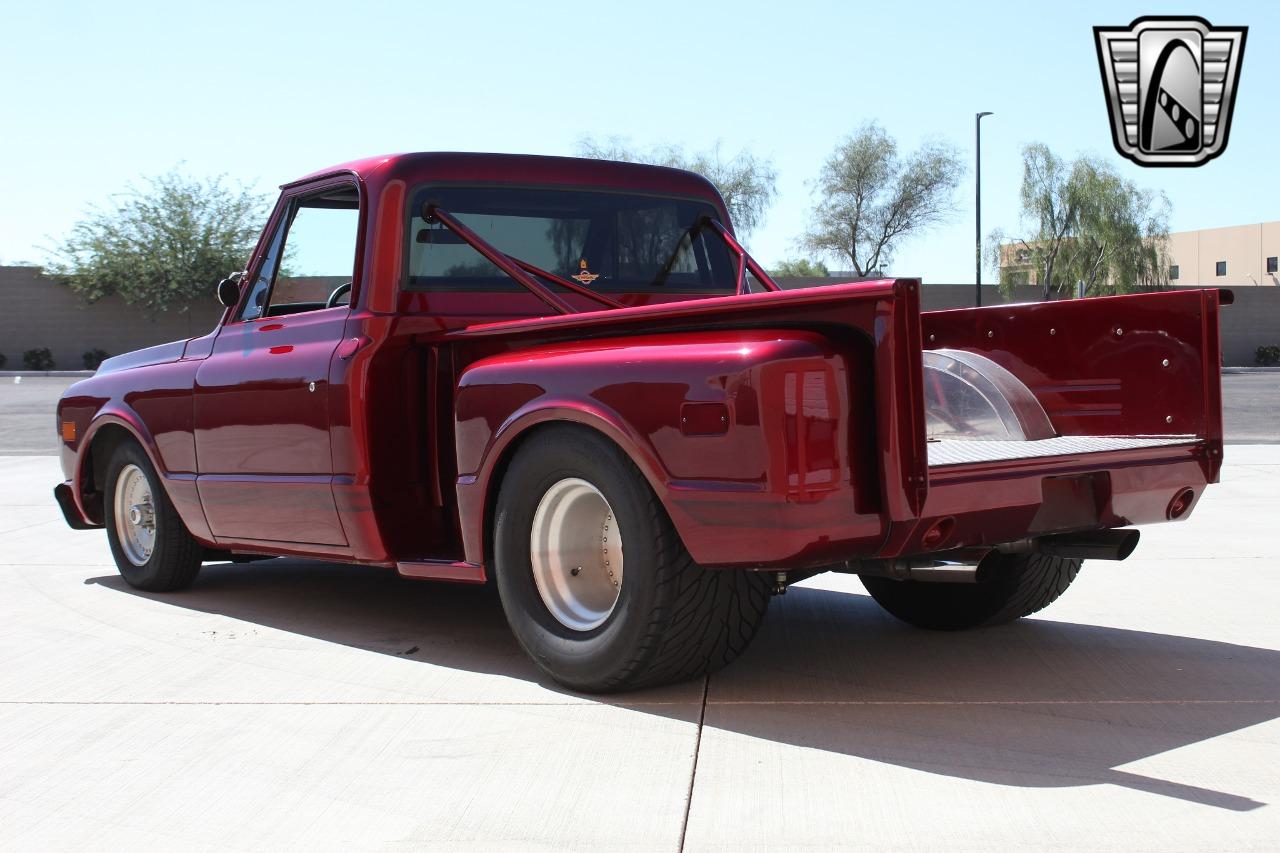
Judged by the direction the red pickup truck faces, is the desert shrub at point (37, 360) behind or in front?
in front

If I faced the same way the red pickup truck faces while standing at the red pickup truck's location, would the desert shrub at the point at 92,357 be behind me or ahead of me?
ahead

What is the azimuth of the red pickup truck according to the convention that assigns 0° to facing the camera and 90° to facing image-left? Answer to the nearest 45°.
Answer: approximately 135°
